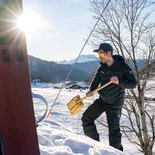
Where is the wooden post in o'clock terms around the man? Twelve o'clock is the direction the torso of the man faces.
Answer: The wooden post is roughly at 11 o'clock from the man.

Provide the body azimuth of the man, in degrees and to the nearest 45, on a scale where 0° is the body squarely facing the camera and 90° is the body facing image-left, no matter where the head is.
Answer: approximately 45°

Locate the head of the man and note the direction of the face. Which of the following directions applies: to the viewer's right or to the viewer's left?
to the viewer's left
